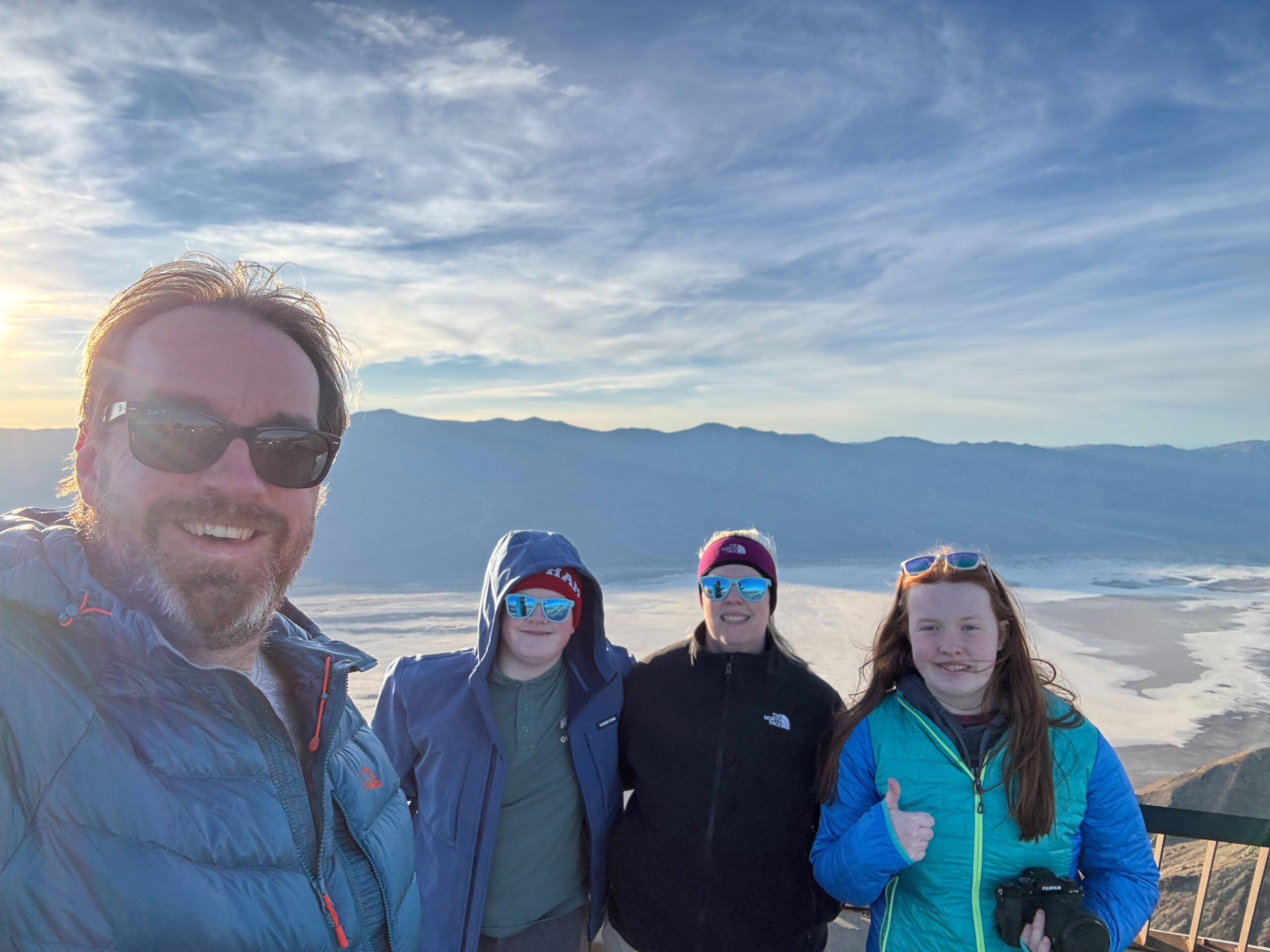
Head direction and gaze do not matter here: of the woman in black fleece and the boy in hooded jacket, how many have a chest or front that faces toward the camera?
2

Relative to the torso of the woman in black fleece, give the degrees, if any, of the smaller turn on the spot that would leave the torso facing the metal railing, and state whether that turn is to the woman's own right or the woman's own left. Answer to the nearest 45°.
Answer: approximately 90° to the woman's own left

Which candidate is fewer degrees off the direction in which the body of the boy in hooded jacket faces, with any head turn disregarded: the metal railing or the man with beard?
the man with beard

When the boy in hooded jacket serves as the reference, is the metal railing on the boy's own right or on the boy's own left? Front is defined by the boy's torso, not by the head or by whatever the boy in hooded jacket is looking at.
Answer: on the boy's own left

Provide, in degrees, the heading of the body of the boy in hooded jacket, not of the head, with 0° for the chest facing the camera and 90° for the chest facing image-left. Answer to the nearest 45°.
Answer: approximately 0°
